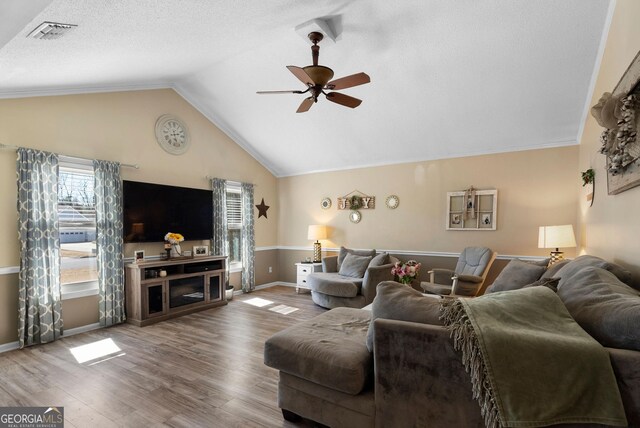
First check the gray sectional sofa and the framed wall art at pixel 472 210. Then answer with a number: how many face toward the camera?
1

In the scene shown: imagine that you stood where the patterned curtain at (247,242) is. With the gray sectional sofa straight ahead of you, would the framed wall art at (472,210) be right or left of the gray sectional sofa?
left

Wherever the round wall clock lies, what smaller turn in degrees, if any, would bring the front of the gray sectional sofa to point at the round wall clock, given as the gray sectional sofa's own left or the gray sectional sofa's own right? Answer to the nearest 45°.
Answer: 0° — it already faces it

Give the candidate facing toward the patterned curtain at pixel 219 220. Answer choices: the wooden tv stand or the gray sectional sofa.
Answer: the gray sectional sofa

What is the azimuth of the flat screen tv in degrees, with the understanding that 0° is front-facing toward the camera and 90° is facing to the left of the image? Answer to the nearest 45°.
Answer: approximately 315°

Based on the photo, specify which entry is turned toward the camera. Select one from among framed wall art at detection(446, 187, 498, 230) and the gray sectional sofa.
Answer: the framed wall art

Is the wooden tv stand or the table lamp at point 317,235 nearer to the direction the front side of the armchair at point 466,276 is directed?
the wooden tv stand

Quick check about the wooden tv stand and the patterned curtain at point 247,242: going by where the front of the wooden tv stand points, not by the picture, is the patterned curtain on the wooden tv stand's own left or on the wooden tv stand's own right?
on the wooden tv stand's own left

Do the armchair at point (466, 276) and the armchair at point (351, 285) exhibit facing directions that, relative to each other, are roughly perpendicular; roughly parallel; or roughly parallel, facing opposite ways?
roughly parallel

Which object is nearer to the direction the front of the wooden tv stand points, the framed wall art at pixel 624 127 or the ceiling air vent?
the framed wall art

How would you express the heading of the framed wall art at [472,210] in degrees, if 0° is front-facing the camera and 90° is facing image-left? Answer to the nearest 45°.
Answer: approximately 0°

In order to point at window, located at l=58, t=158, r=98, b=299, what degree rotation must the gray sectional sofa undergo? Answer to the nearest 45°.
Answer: approximately 45° to its left

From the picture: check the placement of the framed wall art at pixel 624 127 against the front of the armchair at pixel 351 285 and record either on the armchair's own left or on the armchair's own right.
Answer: on the armchair's own left

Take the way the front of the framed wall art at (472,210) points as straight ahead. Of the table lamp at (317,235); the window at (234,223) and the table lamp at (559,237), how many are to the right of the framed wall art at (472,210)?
2

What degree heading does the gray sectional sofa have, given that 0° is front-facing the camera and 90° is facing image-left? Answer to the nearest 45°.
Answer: approximately 135°
